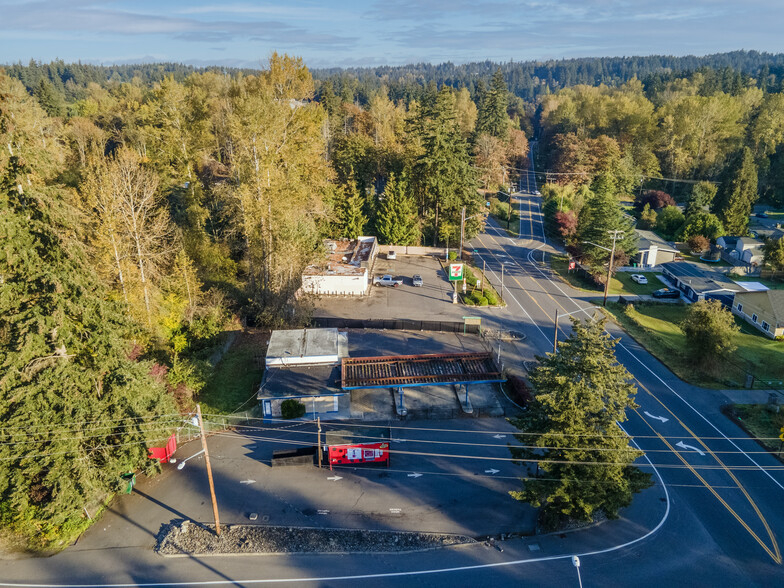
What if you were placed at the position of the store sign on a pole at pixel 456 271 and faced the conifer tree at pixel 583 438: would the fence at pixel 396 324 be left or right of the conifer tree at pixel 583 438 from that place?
right
